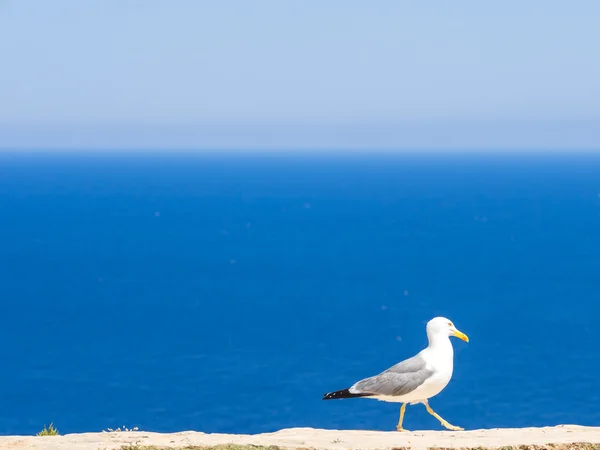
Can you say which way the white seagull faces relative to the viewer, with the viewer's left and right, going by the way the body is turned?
facing to the right of the viewer
